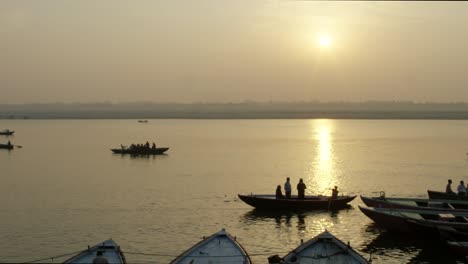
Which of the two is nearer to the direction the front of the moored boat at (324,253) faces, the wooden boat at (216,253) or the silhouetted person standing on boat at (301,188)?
the silhouetted person standing on boat

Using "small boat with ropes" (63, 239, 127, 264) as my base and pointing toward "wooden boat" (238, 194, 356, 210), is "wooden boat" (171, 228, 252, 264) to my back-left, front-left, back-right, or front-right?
front-right

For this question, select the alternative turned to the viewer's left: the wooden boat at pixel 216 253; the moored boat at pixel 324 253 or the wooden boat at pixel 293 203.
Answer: the wooden boat at pixel 293 203

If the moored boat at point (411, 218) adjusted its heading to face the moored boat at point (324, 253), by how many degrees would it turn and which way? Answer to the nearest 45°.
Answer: approximately 90° to its left

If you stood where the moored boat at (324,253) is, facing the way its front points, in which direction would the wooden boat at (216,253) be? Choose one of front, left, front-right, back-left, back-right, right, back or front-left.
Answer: left

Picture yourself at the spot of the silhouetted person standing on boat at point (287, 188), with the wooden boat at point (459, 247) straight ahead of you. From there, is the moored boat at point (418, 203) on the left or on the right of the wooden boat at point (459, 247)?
left

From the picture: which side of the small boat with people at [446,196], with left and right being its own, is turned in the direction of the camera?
left

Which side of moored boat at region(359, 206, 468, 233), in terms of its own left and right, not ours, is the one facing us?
left

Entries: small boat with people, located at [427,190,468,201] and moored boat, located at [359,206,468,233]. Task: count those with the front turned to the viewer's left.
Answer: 2

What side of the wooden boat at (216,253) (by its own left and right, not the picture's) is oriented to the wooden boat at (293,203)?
front

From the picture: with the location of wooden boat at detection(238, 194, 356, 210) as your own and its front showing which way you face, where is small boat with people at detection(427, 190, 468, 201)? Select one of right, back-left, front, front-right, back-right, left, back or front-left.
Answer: back

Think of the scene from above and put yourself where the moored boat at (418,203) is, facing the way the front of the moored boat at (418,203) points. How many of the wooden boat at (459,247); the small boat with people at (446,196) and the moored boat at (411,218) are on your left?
2

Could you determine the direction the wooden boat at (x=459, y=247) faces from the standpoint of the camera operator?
facing to the left of the viewer

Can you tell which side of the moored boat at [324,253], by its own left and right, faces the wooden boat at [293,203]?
front

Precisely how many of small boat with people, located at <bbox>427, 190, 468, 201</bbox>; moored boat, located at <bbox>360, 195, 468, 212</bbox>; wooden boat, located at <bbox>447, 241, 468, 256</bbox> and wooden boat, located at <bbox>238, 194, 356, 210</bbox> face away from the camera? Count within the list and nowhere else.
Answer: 0

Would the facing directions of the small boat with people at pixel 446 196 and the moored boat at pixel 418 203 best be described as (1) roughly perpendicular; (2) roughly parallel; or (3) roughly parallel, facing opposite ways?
roughly parallel

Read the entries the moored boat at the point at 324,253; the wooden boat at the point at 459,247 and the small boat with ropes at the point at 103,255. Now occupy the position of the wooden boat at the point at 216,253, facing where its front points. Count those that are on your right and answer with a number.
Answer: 2
